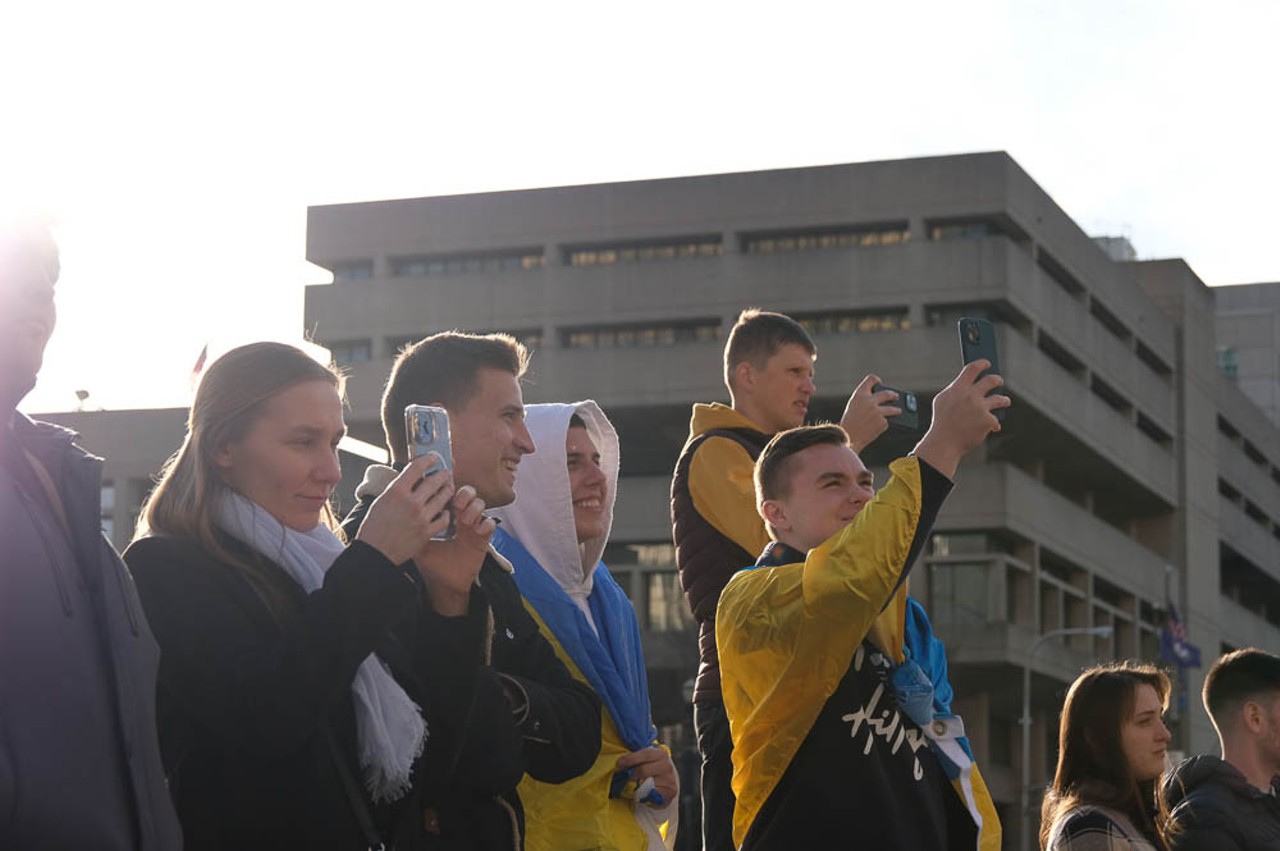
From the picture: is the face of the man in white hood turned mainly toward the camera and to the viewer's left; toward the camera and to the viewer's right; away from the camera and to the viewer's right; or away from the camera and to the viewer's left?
toward the camera and to the viewer's right

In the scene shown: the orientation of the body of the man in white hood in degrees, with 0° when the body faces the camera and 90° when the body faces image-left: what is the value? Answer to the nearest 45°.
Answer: approximately 315°

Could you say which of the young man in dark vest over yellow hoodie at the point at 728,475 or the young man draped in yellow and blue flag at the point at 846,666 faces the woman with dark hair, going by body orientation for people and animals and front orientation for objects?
the young man in dark vest over yellow hoodie at the point at 728,475

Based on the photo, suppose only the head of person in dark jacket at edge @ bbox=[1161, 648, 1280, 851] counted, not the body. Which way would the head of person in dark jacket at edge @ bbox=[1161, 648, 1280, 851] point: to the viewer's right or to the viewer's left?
to the viewer's right

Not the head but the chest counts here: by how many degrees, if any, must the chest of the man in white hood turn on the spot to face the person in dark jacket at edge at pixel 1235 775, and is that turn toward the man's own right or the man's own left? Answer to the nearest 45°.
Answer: approximately 90° to the man's own left

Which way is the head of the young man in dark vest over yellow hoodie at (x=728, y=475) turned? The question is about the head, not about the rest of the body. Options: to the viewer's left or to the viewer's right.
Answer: to the viewer's right

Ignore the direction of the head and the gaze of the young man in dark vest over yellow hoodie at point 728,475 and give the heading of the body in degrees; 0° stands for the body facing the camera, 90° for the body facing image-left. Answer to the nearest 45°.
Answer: approximately 270°

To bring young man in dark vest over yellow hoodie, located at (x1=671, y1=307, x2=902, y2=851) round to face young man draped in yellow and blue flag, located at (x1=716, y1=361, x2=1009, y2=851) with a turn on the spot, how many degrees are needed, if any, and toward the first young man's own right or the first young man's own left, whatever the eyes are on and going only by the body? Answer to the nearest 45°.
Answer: approximately 90° to the first young man's own right

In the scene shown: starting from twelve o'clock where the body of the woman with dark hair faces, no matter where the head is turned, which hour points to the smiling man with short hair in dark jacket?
The smiling man with short hair in dark jacket is roughly at 4 o'clock from the woman with dark hair.

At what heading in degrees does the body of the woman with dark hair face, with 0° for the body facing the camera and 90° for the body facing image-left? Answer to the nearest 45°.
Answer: approximately 270°

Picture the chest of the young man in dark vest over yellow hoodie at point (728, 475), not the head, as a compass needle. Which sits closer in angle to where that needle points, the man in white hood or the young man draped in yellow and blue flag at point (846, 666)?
the young man draped in yellow and blue flag
